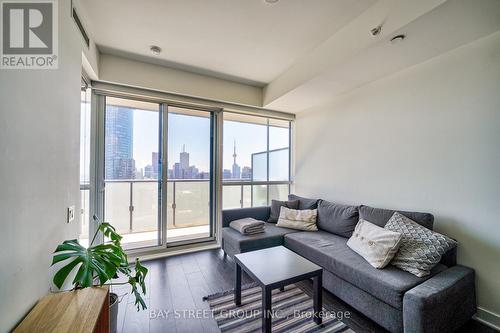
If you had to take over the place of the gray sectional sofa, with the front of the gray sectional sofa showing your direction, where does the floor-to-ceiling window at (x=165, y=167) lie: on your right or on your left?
on your right

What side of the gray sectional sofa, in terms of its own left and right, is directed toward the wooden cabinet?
front

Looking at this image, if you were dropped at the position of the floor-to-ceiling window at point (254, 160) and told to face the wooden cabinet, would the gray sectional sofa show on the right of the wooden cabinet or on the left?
left

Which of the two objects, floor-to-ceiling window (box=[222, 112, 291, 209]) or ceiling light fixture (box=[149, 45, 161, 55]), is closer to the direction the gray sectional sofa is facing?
the ceiling light fixture

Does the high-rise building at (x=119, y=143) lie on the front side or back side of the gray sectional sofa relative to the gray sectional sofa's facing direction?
on the front side

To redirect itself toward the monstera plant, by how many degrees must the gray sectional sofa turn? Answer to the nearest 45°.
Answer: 0° — it already faces it

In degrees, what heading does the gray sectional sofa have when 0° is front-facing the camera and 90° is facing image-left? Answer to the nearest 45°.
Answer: approximately 45°

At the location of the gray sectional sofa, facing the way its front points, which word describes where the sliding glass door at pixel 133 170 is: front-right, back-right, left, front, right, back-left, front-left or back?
front-right

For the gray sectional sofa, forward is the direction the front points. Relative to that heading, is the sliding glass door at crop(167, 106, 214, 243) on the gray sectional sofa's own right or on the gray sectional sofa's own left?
on the gray sectional sofa's own right

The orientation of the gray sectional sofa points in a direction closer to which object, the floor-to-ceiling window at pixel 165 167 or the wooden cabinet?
the wooden cabinet

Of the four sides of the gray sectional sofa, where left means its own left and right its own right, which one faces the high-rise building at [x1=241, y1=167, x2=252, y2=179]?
right

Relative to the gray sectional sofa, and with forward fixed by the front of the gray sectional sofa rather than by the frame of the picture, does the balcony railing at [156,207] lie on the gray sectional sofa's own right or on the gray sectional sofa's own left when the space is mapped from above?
on the gray sectional sofa's own right

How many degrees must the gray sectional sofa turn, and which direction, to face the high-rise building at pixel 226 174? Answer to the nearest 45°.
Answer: approximately 90° to its right

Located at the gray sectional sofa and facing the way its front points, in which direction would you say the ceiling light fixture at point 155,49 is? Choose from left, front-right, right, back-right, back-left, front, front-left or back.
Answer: front-right

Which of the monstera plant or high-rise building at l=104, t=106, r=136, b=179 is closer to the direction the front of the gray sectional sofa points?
the monstera plant
